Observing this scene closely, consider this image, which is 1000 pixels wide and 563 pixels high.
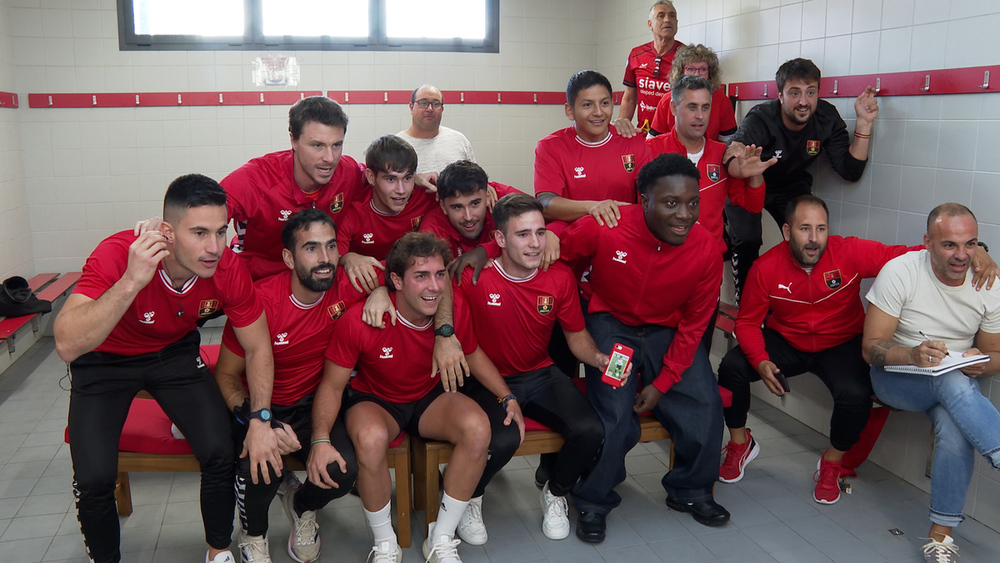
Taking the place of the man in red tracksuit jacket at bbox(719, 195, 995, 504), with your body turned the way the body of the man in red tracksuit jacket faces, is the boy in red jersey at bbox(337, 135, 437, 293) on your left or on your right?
on your right

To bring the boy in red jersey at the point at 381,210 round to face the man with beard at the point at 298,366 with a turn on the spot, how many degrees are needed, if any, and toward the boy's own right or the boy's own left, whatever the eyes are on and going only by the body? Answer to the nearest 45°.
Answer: approximately 90° to the boy's own right

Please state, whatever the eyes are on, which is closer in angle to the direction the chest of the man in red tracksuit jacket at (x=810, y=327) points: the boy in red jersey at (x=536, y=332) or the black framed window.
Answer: the boy in red jersey

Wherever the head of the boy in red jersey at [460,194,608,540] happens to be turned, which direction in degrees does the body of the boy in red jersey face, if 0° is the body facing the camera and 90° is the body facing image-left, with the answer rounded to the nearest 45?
approximately 315°

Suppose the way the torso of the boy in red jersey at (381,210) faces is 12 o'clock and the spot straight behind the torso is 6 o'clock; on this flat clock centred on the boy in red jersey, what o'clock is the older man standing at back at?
The older man standing at back is roughly at 9 o'clock from the boy in red jersey.

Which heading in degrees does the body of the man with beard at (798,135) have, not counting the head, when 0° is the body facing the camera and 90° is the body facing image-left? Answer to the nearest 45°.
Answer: approximately 0°

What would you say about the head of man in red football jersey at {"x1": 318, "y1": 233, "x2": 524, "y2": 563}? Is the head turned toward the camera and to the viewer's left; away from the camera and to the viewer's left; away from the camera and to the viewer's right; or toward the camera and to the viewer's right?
toward the camera and to the viewer's right

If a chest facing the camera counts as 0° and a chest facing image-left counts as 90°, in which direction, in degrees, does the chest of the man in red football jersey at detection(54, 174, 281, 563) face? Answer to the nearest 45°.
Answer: approximately 315°

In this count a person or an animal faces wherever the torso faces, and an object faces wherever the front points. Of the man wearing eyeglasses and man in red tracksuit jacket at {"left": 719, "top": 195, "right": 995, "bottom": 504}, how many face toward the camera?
2

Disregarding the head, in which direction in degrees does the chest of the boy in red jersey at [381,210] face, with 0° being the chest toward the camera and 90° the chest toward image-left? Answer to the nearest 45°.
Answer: approximately 315°

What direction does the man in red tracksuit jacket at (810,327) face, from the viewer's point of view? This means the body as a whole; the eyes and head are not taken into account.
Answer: toward the camera

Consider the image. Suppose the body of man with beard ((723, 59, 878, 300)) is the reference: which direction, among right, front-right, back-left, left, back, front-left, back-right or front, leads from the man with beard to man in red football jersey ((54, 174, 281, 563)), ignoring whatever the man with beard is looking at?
front-right

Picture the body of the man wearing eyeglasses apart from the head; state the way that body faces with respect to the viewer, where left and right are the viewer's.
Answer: facing the viewer

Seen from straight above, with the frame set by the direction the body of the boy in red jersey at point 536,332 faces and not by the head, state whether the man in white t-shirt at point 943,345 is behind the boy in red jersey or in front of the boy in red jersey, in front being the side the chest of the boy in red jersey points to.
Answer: in front
